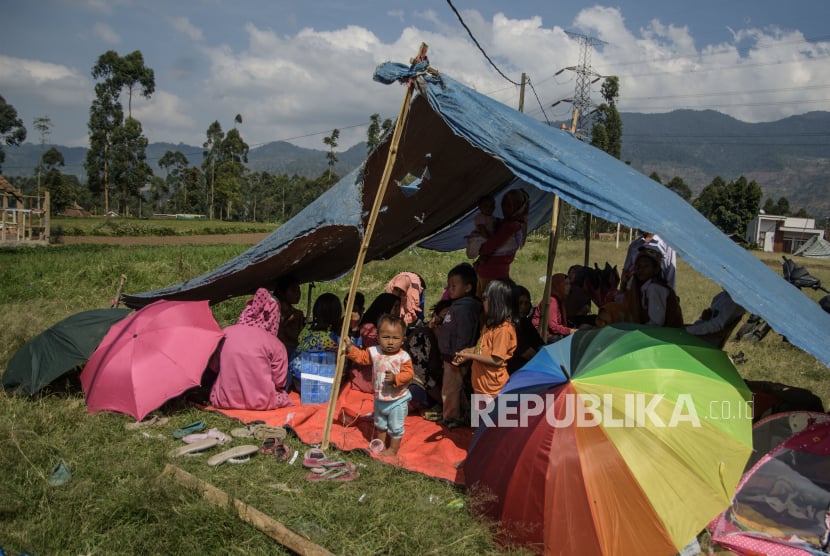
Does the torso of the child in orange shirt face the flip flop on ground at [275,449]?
yes

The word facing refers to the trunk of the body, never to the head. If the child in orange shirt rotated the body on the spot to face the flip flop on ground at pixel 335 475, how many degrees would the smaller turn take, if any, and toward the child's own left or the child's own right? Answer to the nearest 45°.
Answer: approximately 45° to the child's own left

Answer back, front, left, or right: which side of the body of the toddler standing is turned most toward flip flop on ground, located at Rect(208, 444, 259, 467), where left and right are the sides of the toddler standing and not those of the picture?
right

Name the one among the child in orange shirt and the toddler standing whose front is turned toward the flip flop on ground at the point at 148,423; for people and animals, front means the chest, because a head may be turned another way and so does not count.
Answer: the child in orange shirt

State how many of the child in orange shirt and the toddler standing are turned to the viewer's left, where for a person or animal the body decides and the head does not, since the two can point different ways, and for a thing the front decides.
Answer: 1

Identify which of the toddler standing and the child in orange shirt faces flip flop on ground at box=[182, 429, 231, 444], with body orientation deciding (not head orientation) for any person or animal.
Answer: the child in orange shirt

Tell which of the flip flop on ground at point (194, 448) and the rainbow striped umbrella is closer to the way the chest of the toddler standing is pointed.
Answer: the rainbow striped umbrella

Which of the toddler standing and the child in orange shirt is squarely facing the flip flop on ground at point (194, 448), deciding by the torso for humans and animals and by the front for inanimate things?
the child in orange shirt

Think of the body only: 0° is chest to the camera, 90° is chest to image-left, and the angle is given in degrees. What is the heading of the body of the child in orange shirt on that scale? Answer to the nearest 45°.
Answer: approximately 90°

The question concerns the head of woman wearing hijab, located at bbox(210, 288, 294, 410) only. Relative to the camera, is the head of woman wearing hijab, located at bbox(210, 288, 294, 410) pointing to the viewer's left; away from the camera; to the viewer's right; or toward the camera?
away from the camera

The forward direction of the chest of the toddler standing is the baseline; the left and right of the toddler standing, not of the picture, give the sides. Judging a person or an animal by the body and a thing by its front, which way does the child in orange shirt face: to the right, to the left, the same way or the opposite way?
to the right

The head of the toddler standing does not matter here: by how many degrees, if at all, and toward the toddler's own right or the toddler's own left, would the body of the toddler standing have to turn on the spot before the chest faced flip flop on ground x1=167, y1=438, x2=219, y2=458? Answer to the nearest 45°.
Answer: approximately 90° to the toddler's own right
